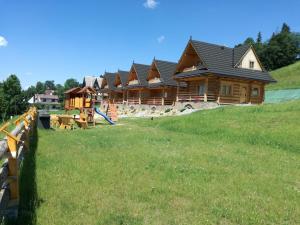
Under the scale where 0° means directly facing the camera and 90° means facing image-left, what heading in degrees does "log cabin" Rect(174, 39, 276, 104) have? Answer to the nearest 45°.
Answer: approximately 45°

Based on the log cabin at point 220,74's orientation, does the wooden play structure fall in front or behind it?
in front

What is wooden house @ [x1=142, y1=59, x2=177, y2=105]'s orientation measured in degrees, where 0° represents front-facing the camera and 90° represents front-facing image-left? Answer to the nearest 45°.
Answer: approximately 45°

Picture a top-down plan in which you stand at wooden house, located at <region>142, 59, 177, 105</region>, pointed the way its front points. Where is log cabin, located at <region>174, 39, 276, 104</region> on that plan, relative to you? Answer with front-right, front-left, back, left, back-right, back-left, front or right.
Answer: left

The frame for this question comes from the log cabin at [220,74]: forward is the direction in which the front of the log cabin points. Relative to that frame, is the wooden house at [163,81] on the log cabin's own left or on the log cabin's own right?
on the log cabin's own right

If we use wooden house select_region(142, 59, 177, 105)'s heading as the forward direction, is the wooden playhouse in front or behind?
in front

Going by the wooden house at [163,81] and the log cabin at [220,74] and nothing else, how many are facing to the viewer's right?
0

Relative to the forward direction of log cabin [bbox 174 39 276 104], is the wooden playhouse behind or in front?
in front

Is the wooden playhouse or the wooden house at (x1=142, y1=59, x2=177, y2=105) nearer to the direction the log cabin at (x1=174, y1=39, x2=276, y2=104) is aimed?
the wooden playhouse
